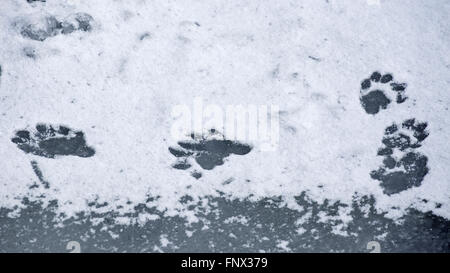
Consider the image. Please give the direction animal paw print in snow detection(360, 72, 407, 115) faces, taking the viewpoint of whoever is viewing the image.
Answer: facing away from the viewer and to the right of the viewer

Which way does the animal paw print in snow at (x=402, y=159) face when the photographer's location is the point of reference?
facing away from the viewer
